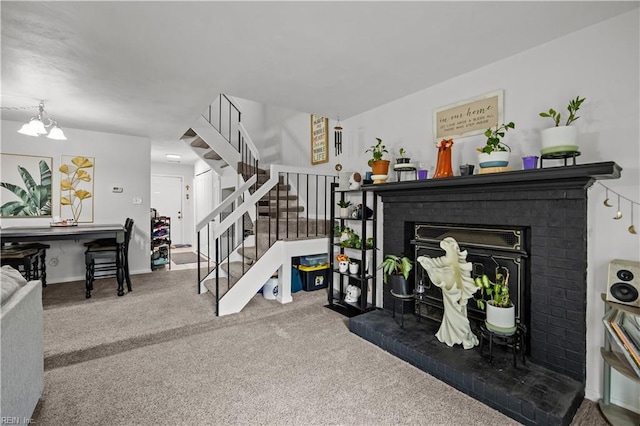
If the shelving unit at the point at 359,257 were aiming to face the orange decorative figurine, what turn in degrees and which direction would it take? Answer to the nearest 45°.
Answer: approximately 90° to its left

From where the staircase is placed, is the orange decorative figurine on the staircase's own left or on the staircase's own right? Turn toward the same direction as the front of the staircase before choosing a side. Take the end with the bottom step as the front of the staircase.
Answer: on the staircase's own left

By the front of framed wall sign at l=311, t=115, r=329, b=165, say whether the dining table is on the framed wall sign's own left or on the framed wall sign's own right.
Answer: on the framed wall sign's own right

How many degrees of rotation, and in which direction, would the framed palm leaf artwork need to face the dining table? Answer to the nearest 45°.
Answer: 0° — it already faces it
